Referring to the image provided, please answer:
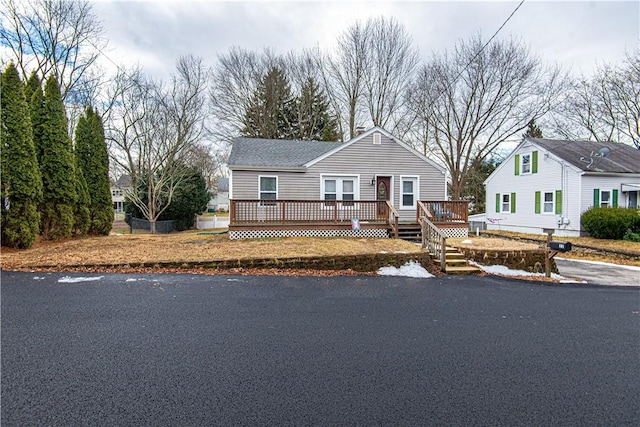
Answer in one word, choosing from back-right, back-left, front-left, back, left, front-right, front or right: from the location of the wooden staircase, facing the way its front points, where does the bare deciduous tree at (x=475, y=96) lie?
back

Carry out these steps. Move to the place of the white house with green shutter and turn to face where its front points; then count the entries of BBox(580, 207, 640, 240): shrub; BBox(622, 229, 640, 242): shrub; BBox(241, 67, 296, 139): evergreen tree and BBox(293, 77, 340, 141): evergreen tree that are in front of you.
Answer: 2

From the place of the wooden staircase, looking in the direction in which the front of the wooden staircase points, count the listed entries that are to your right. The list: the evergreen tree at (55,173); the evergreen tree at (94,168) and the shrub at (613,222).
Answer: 2

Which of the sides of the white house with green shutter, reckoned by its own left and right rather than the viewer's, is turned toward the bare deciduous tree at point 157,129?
right

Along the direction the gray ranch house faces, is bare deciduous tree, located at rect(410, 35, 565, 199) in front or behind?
behind

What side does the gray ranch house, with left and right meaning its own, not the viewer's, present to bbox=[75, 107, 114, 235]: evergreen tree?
right

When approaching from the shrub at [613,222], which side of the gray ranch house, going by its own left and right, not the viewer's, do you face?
left

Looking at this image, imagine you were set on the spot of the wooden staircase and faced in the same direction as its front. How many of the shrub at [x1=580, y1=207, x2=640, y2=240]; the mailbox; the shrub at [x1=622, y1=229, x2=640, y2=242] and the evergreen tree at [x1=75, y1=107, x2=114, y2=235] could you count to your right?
1

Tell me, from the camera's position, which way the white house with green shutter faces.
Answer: facing the viewer and to the right of the viewer

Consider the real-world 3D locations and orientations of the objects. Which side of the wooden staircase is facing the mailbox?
left

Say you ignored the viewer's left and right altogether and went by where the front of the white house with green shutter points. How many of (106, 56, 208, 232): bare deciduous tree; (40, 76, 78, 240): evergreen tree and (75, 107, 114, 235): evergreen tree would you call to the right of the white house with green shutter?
3

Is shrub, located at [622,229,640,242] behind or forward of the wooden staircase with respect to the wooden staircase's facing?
behind

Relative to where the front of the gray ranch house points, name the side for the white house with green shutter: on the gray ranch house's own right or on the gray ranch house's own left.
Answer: on the gray ranch house's own left

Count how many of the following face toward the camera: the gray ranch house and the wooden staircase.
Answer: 2
